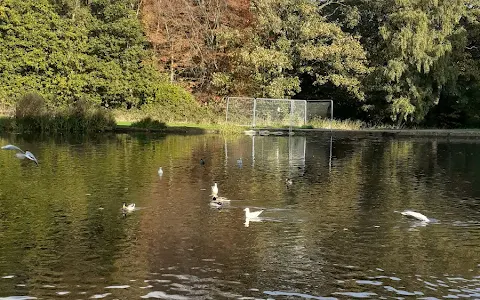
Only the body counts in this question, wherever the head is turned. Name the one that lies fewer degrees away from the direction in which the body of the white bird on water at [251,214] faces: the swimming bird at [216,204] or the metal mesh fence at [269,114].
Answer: the swimming bird

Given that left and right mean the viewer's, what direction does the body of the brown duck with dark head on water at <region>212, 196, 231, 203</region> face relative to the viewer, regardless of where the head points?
facing to the left of the viewer

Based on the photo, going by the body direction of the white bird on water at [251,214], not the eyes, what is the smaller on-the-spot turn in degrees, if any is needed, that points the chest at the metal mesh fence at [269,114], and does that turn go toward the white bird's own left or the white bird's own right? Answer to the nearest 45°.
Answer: approximately 90° to the white bird's own right

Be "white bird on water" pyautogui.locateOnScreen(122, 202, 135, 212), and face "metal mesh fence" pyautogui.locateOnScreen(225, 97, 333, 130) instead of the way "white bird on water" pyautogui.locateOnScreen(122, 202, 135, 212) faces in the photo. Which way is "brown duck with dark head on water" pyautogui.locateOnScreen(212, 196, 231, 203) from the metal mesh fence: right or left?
right

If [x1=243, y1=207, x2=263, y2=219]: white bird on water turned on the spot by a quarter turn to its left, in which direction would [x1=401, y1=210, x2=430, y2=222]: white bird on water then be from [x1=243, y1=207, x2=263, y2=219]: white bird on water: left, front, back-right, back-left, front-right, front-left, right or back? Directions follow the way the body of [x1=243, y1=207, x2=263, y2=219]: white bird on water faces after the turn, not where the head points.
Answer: left

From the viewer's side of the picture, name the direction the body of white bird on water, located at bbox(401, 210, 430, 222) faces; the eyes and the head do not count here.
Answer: to the viewer's left

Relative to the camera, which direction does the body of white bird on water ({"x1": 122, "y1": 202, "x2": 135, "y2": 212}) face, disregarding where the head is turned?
to the viewer's left

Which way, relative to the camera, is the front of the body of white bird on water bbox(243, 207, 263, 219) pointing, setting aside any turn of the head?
to the viewer's left

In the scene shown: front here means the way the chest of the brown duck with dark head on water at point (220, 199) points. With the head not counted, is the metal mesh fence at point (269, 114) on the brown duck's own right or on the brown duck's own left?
on the brown duck's own right

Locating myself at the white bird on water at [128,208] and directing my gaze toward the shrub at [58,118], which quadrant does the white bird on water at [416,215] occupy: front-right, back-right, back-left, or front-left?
back-right
